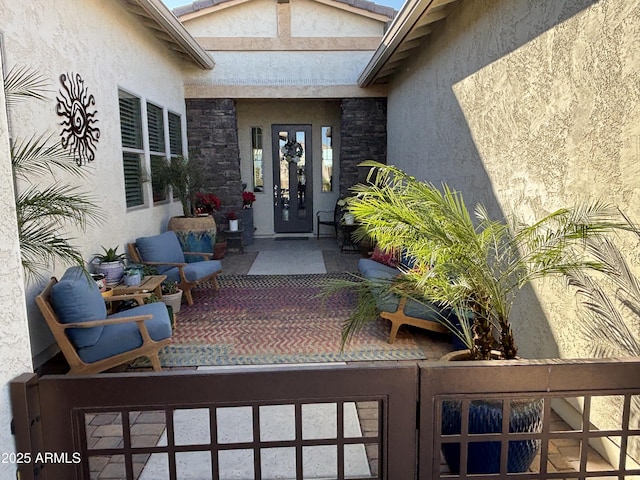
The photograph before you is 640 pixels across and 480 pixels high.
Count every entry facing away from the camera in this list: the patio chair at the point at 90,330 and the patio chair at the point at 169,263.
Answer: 0

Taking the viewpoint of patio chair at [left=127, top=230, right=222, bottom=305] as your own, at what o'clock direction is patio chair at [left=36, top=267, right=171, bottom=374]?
patio chair at [left=36, top=267, right=171, bottom=374] is roughly at 2 o'clock from patio chair at [left=127, top=230, right=222, bottom=305].

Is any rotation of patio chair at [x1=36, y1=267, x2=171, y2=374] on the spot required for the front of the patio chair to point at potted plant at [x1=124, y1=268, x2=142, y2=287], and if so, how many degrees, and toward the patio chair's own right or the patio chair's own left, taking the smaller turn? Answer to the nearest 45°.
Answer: approximately 90° to the patio chair's own left

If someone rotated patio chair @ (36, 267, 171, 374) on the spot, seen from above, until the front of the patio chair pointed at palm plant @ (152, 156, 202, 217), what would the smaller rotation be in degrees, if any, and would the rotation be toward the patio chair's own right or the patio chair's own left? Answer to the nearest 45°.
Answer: approximately 90° to the patio chair's own left

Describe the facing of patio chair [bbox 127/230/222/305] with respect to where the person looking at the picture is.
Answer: facing the viewer and to the right of the viewer

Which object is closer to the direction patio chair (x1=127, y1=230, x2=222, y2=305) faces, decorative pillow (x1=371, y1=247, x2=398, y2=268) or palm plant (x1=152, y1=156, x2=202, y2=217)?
the decorative pillow

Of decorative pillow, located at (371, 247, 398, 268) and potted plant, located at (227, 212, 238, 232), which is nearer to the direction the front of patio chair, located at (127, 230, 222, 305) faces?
the decorative pillow

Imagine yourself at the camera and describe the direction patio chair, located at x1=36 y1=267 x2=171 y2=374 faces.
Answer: facing to the right of the viewer

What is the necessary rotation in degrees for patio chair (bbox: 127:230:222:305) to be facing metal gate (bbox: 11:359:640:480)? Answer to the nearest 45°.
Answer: approximately 45° to its right

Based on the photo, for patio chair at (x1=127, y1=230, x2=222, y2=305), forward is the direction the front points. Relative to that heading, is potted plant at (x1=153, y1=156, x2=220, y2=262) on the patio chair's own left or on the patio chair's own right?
on the patio chair's own left

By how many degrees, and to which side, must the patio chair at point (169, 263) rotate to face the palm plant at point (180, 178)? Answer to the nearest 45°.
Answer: approximately 135° to its left
